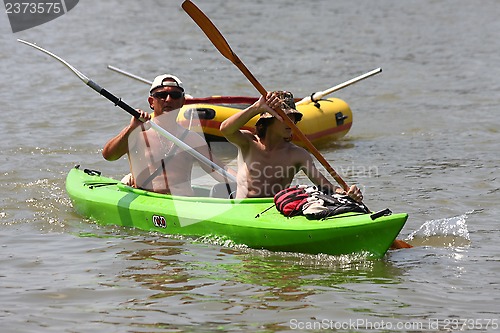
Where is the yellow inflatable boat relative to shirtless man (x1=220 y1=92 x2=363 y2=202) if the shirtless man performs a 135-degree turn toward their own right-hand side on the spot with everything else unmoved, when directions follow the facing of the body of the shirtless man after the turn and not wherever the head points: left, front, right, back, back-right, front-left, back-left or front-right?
right

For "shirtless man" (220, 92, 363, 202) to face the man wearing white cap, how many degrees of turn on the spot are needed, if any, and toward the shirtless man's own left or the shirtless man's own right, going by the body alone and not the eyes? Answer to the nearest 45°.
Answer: approximately 180°

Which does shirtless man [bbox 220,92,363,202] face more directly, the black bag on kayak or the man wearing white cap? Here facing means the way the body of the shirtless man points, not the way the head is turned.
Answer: the black bag on kayak

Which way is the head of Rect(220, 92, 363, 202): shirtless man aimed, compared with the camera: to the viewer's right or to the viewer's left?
to the viewer's right

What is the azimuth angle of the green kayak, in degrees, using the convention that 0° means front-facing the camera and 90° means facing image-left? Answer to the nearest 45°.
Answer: approximately 315°

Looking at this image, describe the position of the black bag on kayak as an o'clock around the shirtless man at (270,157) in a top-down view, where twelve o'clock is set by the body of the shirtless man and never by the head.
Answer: The black bag on kayak is roughly at 12 o'clock from the shirtless man.
